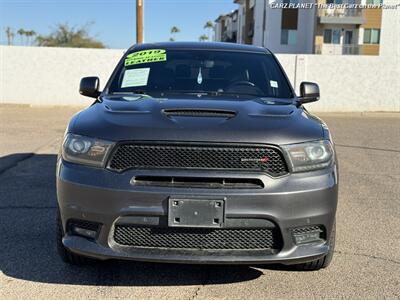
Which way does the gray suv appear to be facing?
toward the camera

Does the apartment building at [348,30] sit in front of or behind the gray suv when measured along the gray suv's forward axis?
behind

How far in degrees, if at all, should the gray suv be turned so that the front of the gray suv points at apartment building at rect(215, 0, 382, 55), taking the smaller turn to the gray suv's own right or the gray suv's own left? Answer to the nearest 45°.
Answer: approximately 180°
